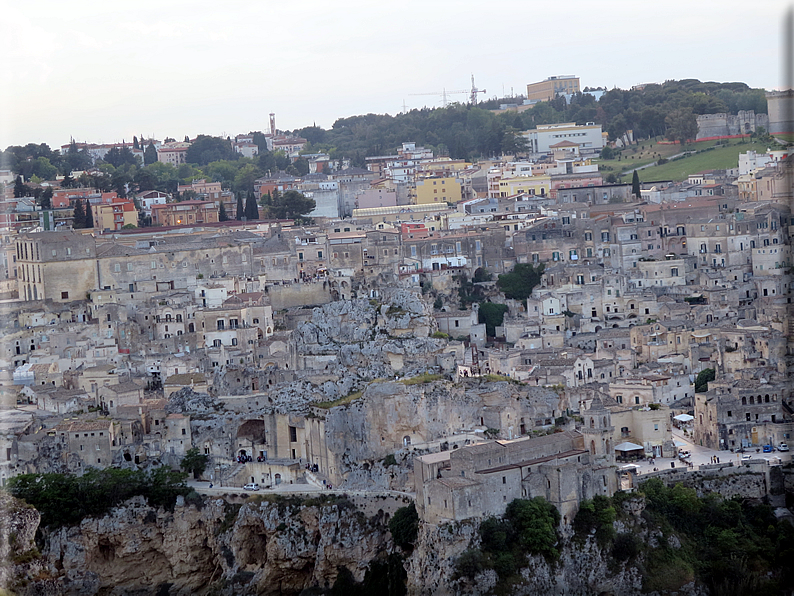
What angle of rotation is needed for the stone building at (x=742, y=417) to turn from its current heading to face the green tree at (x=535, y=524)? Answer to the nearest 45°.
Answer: approximately 45° to its right

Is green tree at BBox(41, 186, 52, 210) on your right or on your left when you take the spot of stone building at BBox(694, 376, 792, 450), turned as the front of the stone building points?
on your right

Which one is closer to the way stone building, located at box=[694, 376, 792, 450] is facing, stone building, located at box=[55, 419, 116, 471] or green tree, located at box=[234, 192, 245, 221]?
the stone building

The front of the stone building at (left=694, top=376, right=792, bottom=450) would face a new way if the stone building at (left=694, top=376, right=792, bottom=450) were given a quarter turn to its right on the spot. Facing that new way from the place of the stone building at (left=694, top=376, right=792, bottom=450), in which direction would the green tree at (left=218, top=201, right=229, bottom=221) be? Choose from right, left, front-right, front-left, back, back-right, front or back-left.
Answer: front-right

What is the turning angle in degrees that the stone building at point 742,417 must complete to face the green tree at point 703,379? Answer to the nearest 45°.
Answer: approximately 180°

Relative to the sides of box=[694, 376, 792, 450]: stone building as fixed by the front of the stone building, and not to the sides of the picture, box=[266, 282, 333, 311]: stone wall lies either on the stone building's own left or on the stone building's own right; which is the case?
on the stone building's own right

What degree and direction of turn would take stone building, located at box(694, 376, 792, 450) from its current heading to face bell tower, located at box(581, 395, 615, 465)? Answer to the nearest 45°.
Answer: approximately 45° to its right

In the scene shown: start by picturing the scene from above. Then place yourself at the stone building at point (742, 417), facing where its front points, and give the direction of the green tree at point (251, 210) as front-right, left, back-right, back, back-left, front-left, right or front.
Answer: back-right

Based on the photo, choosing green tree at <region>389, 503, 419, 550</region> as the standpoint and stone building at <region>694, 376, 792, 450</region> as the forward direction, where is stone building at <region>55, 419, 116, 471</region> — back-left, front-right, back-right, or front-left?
back-left

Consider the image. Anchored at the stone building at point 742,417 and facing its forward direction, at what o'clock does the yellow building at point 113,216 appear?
The yellow building is roughly at 4 o'clock from the stone building.

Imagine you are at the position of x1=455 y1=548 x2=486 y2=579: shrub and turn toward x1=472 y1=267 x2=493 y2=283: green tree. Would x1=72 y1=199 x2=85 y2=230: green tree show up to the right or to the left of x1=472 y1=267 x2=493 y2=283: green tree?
left

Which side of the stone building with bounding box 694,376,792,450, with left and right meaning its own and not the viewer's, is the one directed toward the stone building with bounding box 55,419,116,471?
right

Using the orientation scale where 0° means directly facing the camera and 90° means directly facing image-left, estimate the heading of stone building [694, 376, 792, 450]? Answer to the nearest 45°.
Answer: approximately 0°

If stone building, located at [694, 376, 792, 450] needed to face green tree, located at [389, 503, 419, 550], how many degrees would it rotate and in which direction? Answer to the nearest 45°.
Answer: approximately 45° to its right

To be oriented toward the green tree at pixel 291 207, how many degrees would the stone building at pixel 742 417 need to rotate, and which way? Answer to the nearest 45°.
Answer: approximately 135° to its right
